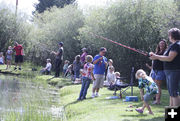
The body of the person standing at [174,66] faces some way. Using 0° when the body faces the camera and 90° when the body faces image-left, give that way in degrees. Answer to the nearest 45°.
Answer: approximately 90°

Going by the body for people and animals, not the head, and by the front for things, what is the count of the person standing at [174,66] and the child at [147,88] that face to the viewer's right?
0

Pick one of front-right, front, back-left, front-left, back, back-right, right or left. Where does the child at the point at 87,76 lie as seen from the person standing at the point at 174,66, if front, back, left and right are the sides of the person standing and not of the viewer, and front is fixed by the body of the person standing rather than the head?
front-right

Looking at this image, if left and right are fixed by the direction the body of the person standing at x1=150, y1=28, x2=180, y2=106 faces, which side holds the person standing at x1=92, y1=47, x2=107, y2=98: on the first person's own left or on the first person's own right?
on the first person's own right

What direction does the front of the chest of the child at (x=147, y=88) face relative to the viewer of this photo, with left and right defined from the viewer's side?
facing the viewer and to the left of the viewer

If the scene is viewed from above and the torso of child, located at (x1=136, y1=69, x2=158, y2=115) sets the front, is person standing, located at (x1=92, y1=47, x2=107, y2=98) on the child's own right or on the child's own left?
on the child's own right
